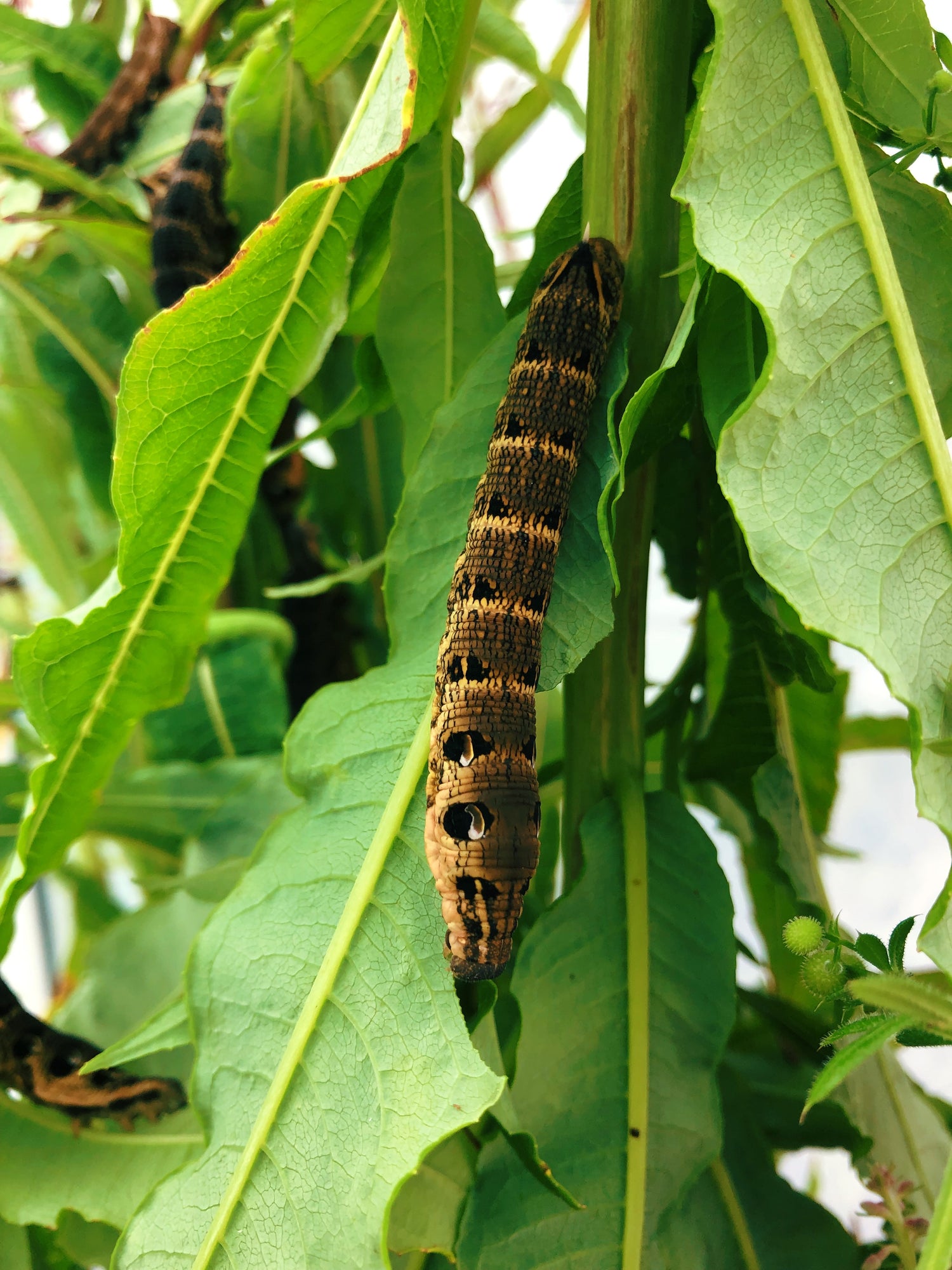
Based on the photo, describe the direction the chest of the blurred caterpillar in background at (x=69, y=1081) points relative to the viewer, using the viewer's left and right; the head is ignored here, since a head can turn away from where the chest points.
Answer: facing to the right of the viewer
